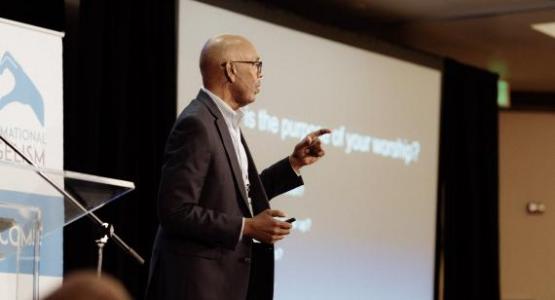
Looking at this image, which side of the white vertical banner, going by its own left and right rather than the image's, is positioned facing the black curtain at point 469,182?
left

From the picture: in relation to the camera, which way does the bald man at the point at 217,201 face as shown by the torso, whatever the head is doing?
to the viewer's right

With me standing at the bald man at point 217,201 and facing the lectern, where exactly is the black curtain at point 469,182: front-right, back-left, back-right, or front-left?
back-right

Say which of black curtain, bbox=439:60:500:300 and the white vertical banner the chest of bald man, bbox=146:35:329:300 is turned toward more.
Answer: the black curtain

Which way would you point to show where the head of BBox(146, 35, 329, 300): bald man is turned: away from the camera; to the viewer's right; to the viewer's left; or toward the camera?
to the viewer's right

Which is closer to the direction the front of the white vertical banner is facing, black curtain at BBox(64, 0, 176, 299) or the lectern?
the lectern

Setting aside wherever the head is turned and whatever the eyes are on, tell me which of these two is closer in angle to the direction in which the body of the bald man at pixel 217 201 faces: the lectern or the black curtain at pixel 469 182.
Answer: the black curtain

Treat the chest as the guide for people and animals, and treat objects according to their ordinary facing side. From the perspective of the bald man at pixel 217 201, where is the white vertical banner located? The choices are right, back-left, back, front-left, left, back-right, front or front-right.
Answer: back-left

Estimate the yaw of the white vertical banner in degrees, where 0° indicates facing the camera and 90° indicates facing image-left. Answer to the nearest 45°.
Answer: approximately 315°
